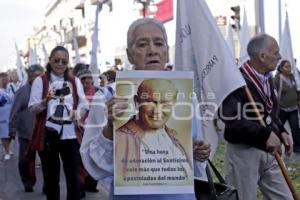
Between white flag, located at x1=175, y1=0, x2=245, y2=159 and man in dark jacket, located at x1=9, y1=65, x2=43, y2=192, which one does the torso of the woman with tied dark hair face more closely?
the white flag

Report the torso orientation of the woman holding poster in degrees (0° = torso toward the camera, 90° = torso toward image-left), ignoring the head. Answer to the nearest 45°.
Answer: approximately 0°

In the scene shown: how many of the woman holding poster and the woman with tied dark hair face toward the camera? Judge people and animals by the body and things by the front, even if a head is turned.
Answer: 2

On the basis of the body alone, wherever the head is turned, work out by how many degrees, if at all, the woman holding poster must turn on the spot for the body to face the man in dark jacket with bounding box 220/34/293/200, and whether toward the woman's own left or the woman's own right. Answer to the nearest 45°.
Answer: approximately 135° to the woman's own left

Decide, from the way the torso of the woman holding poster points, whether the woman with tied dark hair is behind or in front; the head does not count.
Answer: behind
